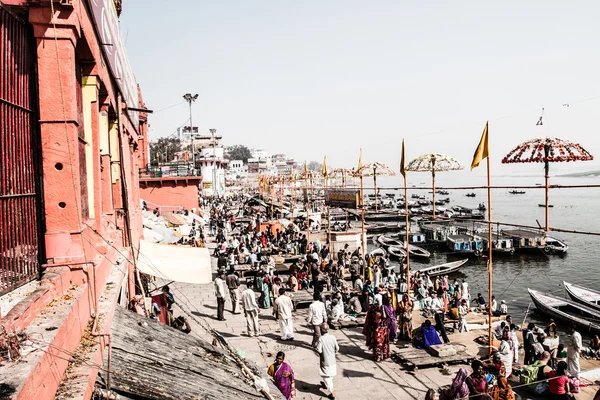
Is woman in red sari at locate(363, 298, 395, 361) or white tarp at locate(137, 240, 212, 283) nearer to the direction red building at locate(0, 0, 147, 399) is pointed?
the woman in red sari

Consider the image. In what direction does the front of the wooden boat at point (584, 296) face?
to the viewer's left

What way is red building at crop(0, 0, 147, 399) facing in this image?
to the viewer's right

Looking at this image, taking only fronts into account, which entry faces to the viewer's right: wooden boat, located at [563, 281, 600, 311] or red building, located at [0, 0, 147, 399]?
the red building

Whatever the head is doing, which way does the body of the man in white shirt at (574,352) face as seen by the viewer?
to the viewer's left

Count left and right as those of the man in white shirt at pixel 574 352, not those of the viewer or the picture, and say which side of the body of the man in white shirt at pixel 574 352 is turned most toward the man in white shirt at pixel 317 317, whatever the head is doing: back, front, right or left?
front

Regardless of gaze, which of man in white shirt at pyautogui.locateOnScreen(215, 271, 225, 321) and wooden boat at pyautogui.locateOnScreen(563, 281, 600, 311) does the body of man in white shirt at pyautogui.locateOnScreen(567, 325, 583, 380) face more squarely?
the man in white shirt

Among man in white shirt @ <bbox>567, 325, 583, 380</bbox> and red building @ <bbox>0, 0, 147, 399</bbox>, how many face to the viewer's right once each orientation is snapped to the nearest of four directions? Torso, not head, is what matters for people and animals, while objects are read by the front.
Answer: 1
